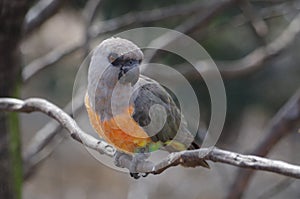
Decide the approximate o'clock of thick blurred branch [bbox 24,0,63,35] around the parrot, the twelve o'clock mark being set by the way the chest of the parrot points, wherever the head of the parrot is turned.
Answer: The thick blurred branch is roughly at 4 o'clock from the parrot.

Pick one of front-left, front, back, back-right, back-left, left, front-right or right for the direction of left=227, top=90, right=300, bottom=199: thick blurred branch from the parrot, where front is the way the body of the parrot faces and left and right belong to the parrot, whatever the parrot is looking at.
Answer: back

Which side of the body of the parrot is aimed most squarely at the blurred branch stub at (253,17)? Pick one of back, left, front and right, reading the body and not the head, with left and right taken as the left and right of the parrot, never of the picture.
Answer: back

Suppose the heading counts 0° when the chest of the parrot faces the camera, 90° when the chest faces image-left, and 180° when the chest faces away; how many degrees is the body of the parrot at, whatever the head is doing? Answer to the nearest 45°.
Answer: approximately 45°
